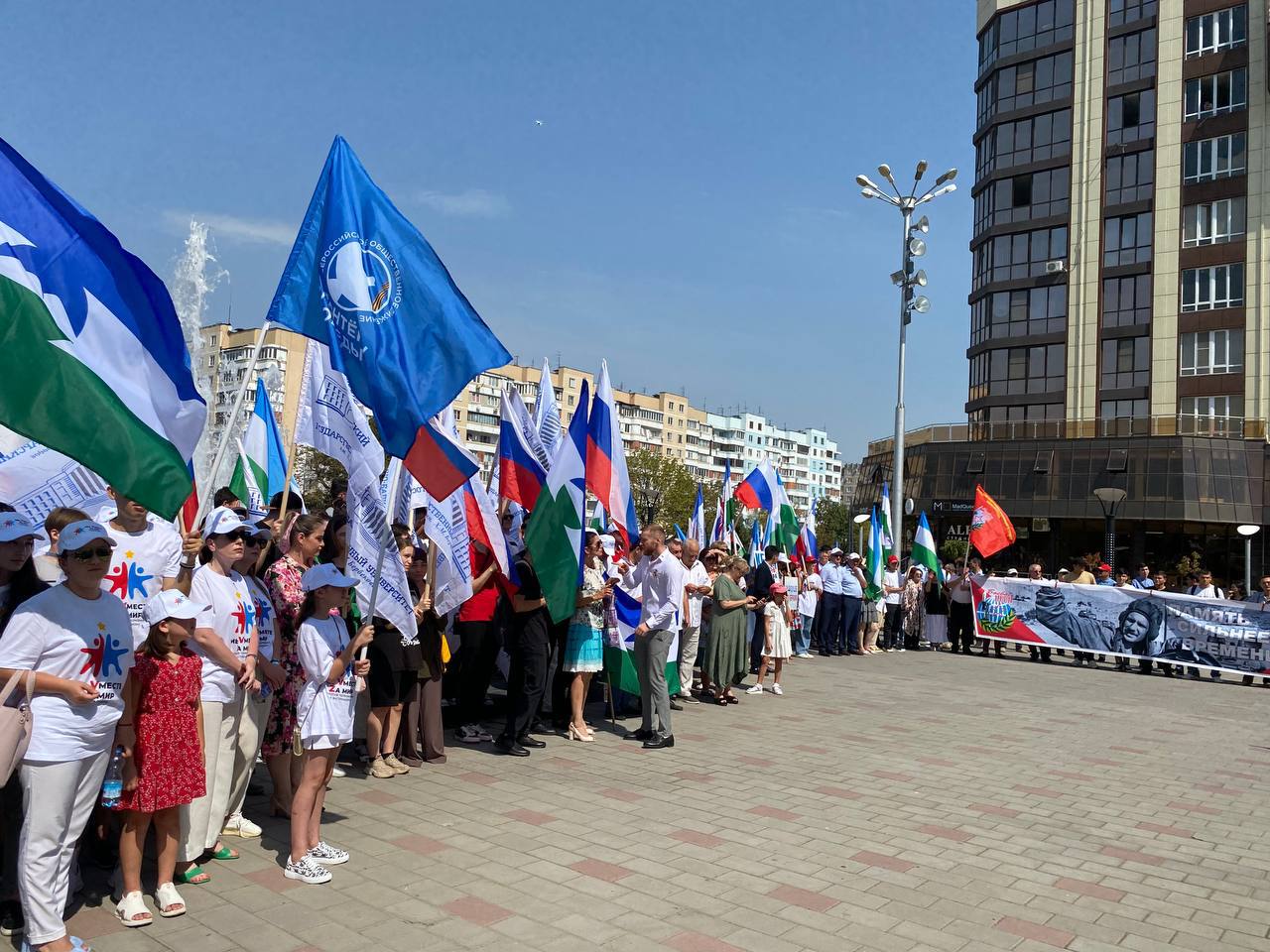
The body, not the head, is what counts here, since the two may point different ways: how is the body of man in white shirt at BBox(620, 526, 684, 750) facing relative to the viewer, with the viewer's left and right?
facing to the left of the viewer

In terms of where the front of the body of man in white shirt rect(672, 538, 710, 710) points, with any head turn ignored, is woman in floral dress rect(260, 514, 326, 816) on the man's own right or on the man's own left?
on the man's own right

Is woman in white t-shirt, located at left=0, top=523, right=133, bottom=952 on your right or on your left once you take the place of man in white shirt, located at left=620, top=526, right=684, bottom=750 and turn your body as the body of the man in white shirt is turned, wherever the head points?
on your left

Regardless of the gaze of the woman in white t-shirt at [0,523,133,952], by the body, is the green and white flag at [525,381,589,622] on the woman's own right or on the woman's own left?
on the woman's own left

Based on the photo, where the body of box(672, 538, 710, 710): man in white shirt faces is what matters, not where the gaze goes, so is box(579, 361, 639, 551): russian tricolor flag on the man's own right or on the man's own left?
on the man's own right

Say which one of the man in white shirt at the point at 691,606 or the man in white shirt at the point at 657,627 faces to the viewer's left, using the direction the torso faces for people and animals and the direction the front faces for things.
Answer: the man in white shirt at the point at 657,627

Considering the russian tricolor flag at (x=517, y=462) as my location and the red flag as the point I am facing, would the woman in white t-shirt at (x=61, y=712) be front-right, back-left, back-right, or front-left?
back-right

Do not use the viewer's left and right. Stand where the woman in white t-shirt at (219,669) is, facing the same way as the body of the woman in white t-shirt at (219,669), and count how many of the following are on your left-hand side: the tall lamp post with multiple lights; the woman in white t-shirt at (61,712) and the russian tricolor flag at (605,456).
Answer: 2

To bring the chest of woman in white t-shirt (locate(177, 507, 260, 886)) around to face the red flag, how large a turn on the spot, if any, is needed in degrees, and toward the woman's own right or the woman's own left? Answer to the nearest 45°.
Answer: approximately 90° to the woman's own left

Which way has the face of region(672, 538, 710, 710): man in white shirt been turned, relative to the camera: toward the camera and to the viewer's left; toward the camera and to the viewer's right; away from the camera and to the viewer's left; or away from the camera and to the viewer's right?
toward the camera and to the viewer's right

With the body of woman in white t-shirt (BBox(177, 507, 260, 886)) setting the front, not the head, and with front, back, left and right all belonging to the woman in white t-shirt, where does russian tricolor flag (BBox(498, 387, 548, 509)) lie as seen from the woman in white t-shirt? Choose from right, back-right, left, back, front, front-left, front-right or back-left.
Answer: left

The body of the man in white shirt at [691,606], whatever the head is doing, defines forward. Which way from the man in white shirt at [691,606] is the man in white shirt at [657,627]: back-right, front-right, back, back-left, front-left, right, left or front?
front-right

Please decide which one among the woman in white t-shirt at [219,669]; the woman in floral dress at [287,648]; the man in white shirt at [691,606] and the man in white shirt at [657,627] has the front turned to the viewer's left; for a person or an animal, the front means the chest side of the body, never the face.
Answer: the man in white shirt at [657,627]
